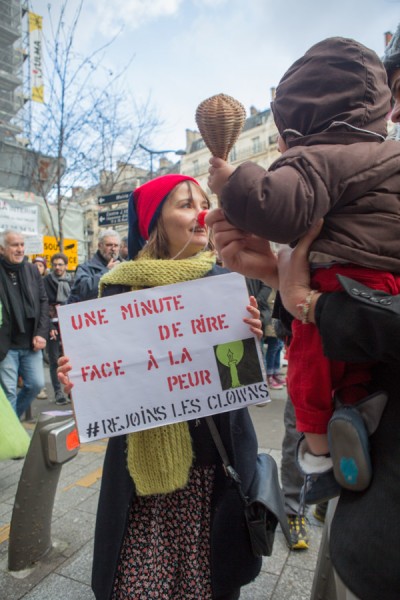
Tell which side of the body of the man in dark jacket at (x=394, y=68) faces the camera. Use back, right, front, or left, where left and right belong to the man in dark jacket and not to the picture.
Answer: left

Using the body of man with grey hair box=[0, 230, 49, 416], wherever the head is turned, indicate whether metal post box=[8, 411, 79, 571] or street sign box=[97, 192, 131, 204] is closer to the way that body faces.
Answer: the metal post

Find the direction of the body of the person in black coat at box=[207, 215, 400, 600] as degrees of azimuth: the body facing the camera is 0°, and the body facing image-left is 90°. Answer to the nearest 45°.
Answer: approximately 90°

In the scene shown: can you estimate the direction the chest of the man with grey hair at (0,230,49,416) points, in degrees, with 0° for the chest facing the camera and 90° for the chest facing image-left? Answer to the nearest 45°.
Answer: approximately 315°

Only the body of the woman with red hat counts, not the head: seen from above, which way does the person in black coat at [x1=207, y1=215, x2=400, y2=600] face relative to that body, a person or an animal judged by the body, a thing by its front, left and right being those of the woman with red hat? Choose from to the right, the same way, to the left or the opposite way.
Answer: to the right

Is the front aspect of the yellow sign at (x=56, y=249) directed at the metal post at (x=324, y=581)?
yes

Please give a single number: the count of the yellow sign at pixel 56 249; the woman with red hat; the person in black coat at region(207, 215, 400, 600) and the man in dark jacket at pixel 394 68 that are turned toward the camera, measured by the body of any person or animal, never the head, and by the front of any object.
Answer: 2

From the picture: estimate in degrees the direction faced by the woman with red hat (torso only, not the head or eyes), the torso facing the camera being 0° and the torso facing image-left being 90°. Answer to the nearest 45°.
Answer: approximately 0°

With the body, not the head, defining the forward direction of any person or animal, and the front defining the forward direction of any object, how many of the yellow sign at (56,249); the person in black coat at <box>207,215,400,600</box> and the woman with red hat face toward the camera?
2

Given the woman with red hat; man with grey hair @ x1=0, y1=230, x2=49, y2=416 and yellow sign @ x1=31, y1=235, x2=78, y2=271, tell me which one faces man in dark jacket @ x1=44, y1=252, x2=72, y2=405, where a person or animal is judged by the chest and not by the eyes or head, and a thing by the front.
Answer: the yellow sign
